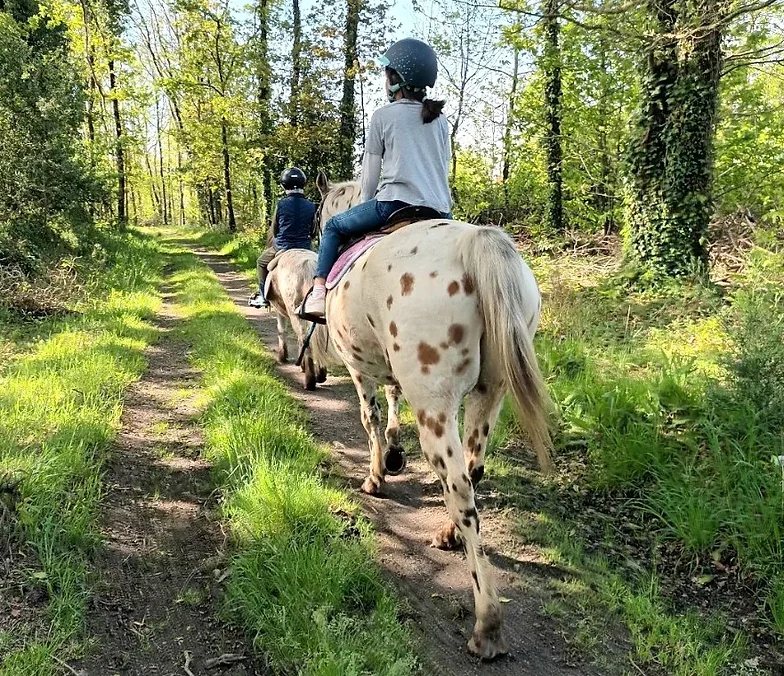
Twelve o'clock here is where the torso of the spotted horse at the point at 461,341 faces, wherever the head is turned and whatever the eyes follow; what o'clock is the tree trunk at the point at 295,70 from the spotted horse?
The tree trunk is roughly at 1 o'clock from the spotted horse.

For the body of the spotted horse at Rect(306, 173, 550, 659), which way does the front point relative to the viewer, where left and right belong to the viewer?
facing away from the viewer and to the left of the viewer

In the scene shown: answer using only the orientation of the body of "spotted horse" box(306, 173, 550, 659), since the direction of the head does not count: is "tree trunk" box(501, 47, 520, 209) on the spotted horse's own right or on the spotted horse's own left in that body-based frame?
on the spotted horse's own right

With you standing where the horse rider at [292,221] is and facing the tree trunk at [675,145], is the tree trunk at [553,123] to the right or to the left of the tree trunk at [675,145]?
left

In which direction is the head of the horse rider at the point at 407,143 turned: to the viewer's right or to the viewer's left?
to the viewer's left

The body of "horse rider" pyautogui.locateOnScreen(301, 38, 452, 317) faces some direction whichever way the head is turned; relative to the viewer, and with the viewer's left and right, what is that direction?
facing away from the viewer and to the left of the viewer

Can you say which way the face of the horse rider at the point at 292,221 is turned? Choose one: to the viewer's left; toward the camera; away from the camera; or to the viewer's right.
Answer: away from the camera
